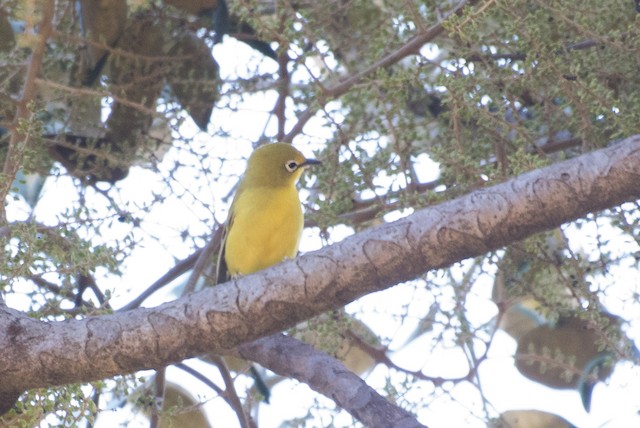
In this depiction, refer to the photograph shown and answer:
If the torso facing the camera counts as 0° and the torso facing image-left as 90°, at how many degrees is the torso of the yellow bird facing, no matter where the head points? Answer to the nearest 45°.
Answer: approximately 315°
